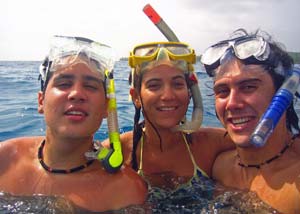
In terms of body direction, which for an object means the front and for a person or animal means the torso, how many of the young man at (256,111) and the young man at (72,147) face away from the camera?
0

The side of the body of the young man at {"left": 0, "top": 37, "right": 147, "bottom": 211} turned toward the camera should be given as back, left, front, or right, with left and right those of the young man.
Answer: front

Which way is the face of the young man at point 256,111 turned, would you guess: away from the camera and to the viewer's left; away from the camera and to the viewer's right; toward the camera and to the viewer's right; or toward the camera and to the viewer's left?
toward the camera and to the viewer's left

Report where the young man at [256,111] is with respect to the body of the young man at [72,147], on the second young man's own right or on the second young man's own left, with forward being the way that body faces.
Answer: on the second young man's own left

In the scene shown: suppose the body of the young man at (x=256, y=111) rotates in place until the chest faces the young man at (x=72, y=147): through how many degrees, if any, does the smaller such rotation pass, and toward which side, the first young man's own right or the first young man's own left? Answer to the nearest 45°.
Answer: approximately 45° to the first young man's own right

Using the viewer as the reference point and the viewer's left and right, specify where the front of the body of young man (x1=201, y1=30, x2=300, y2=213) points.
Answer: facing the viewer and to the left of the viewer

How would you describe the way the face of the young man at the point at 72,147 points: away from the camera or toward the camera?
toward the camera
